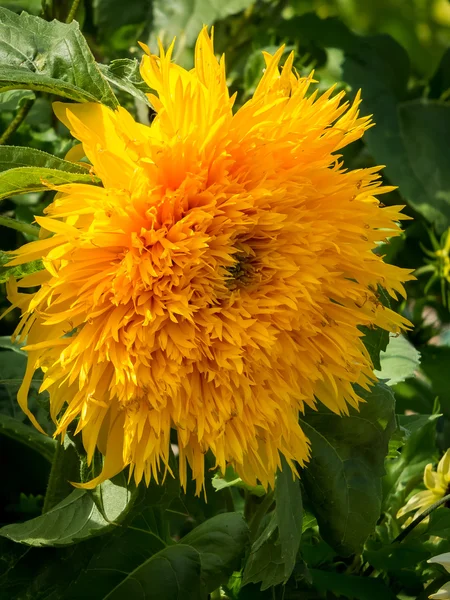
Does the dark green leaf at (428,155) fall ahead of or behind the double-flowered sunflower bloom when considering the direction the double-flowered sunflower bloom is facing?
behind

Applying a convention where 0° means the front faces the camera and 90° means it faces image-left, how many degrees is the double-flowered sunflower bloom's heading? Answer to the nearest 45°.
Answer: approximately 0°
